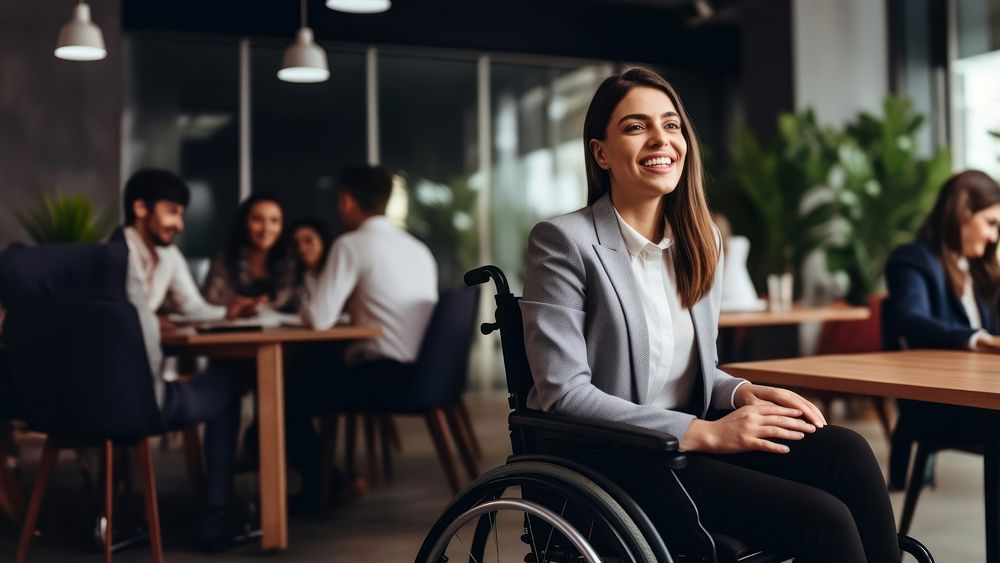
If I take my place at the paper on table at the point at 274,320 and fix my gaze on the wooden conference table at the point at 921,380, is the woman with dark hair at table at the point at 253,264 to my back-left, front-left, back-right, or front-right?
back-left

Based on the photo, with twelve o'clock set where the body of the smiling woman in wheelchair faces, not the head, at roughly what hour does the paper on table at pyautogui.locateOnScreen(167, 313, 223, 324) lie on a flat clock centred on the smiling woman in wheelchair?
The paper on table is roughly at 6 o'clock from the smiling woman in wheelchair.

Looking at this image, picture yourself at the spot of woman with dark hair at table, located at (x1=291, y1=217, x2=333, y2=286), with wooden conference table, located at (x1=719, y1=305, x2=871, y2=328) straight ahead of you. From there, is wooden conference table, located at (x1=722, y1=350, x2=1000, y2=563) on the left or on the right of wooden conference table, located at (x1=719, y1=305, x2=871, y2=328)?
right

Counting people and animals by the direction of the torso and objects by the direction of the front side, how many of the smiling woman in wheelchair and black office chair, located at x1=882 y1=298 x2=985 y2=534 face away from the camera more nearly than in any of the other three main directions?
0

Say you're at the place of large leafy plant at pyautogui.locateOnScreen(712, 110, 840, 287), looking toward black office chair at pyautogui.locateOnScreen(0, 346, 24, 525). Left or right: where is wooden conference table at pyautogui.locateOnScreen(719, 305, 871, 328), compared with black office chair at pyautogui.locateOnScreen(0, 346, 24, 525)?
left

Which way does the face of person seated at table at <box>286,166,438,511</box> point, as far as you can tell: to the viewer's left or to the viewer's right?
to the viewer's left

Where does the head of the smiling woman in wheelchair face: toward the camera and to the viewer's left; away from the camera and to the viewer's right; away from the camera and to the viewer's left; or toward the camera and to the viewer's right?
toward the camera and to the viewer's right

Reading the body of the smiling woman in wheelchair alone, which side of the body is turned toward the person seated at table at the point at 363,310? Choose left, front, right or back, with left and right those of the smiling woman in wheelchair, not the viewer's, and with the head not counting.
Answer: back

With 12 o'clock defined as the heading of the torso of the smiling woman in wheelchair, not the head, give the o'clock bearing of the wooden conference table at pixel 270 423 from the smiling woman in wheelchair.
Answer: The wooden conference table is roughly at 6 o'clock from the smiling woman in wheelchair.

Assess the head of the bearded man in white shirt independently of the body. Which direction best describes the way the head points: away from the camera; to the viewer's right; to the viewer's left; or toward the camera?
to the viewer's right

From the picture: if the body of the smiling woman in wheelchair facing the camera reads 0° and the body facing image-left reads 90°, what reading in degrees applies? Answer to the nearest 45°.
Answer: approximately 315°
